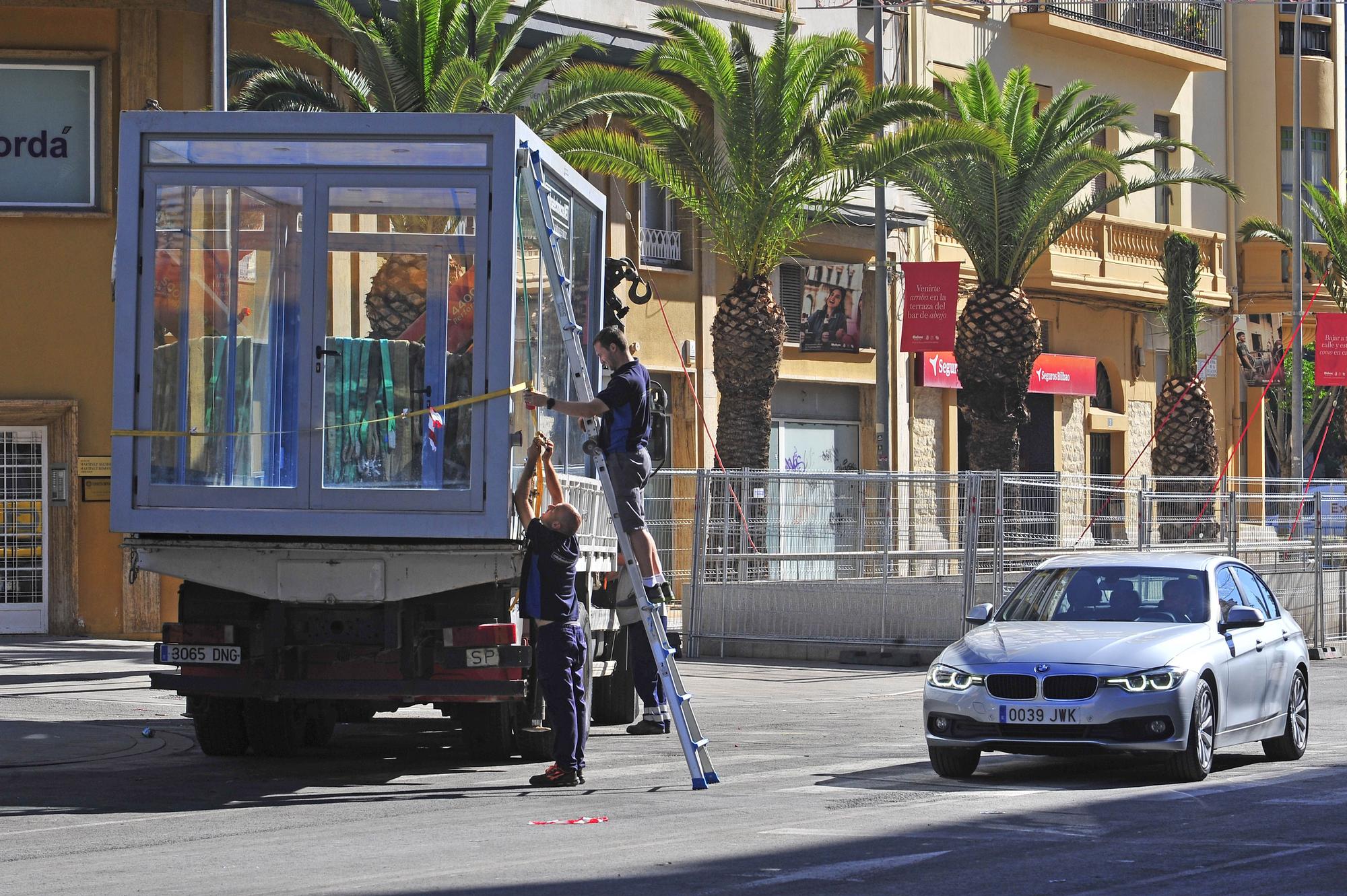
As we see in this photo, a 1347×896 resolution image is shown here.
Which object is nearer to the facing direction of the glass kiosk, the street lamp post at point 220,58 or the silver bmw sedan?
the silver bmw sedan

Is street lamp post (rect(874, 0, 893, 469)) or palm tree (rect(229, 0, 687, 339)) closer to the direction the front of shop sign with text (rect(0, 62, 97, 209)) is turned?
the palm tree

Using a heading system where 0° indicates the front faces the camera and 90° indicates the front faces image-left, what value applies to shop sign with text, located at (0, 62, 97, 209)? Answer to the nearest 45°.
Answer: approximately 0°

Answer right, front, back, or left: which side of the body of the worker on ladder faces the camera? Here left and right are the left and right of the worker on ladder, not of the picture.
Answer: left

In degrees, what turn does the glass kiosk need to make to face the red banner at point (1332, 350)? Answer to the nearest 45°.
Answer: approximately 135° to its left

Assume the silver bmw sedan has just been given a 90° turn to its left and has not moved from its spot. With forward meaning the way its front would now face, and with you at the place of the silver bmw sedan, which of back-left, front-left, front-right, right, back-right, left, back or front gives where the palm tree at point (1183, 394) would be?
back-left

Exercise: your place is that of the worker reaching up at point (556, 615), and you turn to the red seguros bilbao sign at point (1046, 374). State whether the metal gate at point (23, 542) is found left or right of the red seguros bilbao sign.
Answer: left

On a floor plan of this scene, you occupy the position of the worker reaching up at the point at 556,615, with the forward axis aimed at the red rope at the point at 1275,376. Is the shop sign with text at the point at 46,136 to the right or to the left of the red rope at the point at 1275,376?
left

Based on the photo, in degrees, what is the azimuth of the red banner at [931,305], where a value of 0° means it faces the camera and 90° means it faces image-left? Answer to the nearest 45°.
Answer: approximately 0°

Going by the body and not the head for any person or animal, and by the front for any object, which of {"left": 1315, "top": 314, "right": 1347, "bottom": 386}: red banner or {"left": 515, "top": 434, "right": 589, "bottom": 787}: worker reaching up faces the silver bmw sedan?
the red banner
